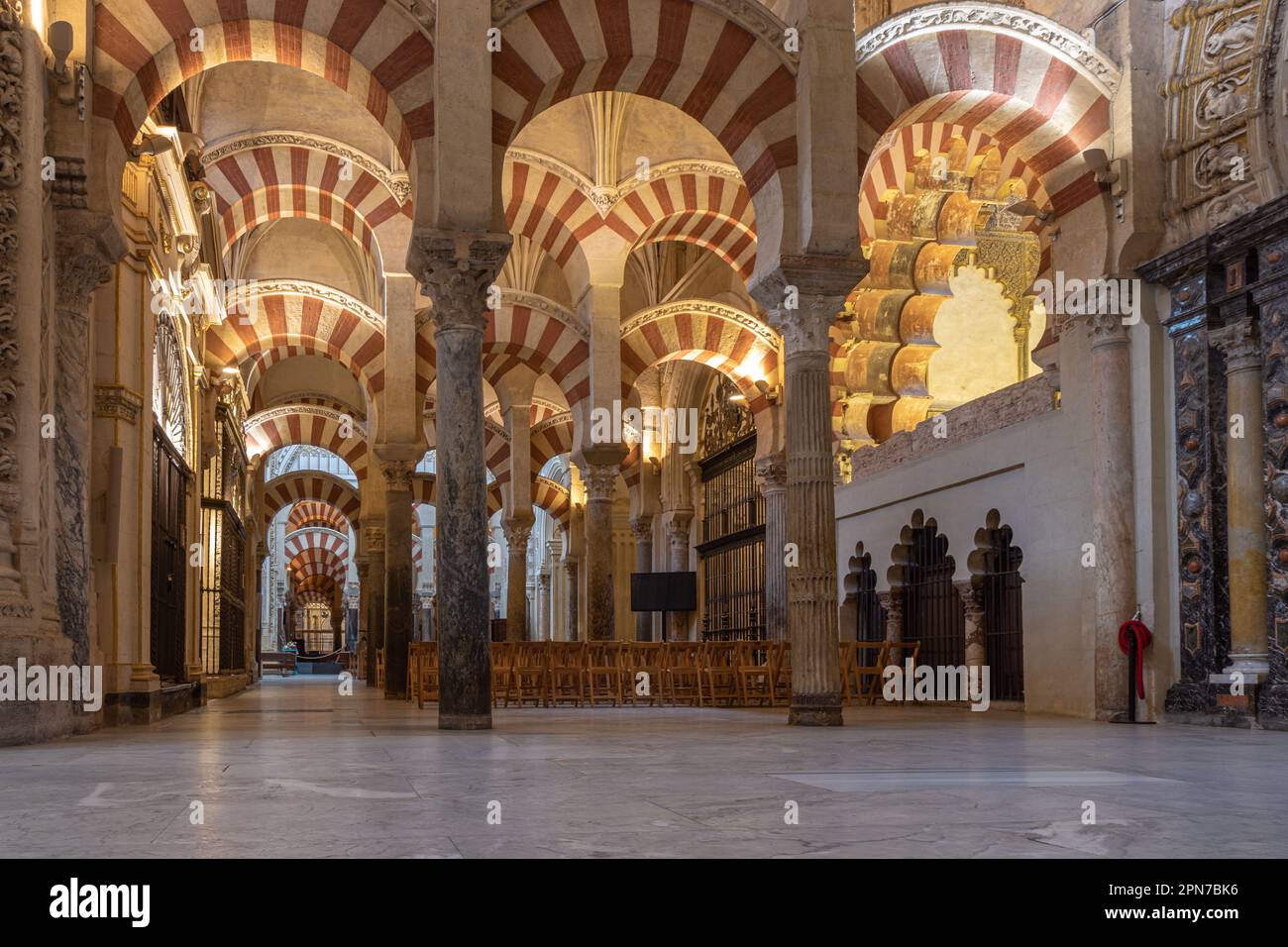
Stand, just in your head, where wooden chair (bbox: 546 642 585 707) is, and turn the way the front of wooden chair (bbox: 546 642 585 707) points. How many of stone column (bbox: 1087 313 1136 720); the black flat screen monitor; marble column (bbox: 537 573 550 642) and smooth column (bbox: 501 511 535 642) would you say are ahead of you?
3

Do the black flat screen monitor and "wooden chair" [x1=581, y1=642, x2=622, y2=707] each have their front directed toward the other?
yes

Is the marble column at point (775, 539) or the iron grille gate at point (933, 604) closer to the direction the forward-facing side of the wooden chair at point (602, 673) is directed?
the marble column

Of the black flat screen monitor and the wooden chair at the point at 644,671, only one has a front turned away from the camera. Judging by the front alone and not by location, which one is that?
the wooden chair

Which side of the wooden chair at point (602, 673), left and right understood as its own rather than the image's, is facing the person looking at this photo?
back

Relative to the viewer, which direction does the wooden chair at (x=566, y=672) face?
away from the camera
